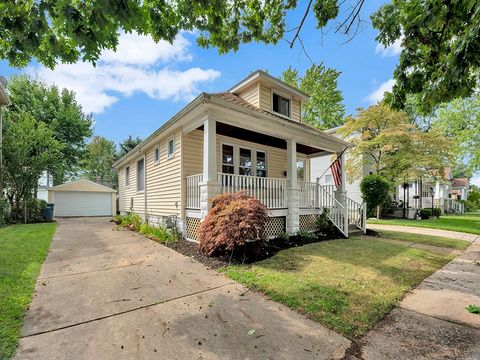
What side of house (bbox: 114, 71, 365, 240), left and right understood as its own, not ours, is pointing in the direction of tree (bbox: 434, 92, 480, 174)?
left

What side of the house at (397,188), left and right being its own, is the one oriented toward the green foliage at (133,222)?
right

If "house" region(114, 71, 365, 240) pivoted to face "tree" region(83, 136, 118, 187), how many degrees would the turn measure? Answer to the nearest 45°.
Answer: approximately 180°

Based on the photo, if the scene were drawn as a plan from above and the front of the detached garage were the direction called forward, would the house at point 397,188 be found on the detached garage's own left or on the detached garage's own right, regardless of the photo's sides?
on the detached garage's own left

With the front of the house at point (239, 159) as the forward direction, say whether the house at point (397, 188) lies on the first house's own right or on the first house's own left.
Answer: on the first house's own left

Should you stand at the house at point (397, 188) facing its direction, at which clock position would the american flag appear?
The american flag is roughly at 2 o'clock from the house.

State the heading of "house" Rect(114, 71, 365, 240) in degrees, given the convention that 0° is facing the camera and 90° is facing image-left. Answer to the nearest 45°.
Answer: approximately 315°

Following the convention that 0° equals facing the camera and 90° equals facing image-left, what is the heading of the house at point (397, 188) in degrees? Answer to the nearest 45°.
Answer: approximately 315°
